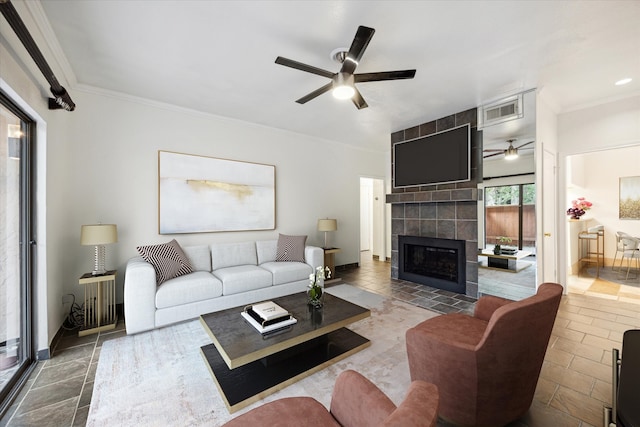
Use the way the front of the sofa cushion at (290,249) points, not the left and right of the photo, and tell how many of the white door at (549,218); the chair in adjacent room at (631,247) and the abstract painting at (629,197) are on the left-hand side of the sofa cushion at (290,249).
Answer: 3

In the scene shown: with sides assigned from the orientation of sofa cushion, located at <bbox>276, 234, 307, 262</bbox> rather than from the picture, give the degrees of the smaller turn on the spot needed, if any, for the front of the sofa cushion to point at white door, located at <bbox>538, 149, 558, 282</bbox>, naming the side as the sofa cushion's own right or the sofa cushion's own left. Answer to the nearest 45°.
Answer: approximately 90° to the sofa cushion's own left

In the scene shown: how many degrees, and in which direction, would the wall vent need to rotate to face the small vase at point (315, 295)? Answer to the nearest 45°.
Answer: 0° — it already faces it

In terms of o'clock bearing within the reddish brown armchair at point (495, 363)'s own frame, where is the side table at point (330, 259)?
The side table is roughly at 12 o'clock from the reddish brown armchair.

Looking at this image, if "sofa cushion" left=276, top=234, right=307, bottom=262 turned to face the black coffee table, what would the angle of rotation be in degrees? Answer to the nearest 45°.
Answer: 0° — it already faces it

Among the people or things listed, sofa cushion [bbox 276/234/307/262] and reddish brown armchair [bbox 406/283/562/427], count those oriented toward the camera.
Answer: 1

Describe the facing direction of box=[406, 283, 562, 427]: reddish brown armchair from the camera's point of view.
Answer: facing away from the viewer and to the left of the viewer

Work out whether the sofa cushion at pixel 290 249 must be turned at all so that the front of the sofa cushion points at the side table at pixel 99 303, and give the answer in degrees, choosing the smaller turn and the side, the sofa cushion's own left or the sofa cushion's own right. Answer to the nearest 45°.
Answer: approximately 45° to the sofa cushion's own right

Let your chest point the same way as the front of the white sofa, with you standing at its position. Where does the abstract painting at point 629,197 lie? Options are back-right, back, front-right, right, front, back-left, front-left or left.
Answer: front-left

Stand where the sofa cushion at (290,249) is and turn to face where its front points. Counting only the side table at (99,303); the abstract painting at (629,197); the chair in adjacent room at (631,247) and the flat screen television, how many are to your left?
3

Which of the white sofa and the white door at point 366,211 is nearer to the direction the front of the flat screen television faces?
the white sofa
